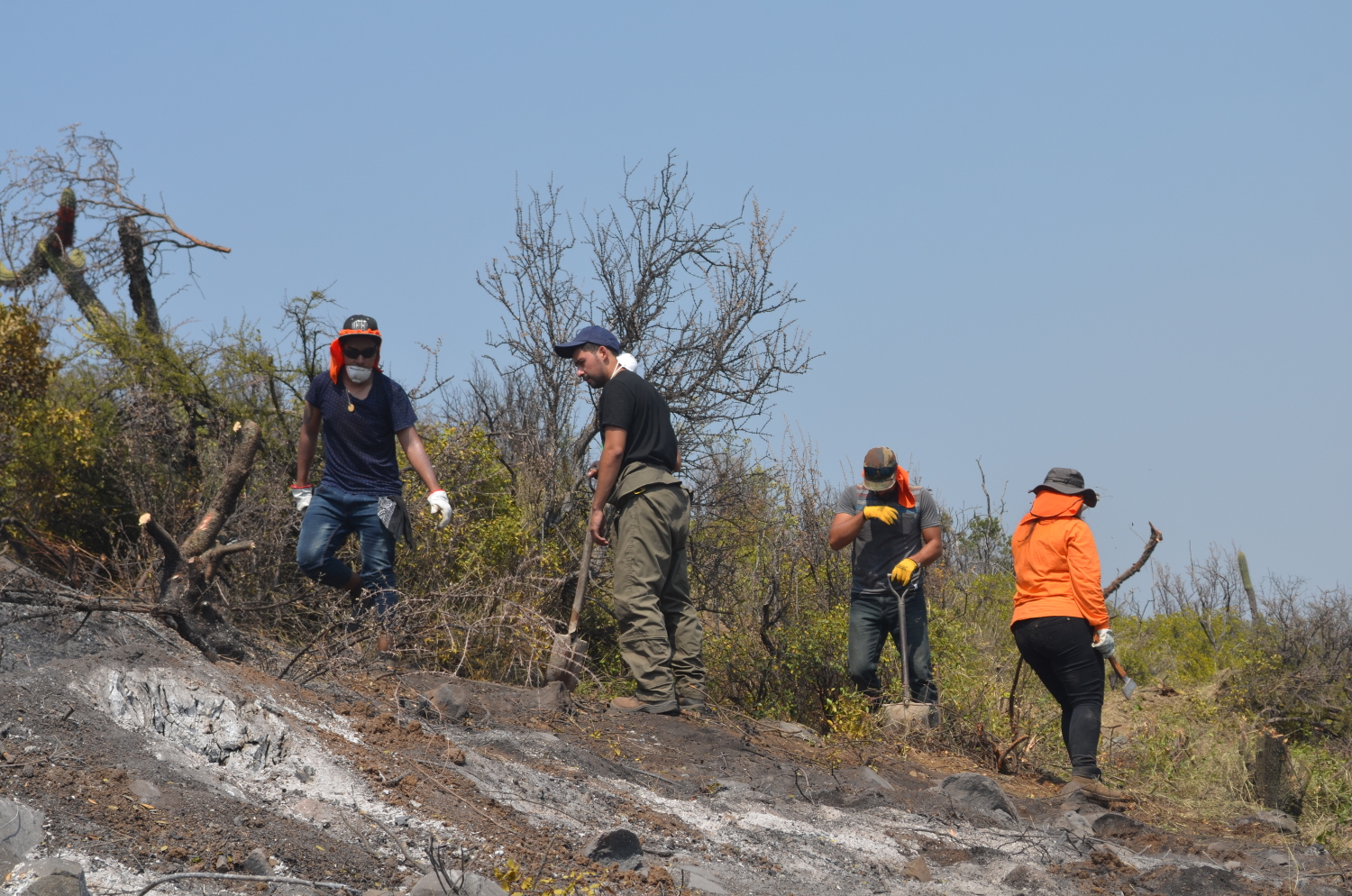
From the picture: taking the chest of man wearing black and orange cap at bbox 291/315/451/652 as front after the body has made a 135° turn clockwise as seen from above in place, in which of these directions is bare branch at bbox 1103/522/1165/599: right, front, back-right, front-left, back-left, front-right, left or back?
back-right

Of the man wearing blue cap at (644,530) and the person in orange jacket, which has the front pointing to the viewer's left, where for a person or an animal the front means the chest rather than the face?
the man wearing blue cap

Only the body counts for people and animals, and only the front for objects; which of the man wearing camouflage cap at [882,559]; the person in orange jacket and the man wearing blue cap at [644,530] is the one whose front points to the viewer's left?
the man wearing blue cap at [644,530]

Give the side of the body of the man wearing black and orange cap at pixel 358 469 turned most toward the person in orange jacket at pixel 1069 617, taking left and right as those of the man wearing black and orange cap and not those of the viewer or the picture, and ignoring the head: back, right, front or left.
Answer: left

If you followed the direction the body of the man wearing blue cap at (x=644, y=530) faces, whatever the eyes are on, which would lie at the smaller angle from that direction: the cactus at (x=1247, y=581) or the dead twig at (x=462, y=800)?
the dead twig

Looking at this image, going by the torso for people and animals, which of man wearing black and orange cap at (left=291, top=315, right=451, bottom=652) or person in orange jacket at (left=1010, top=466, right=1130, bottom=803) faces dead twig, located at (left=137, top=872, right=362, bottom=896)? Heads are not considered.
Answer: the man wearing black and orange cap

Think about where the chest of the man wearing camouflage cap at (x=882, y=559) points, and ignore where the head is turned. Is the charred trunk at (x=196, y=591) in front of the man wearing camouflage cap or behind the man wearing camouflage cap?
in front

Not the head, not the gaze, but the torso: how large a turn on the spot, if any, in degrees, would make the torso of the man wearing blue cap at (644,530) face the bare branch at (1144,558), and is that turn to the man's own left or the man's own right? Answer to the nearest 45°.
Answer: approximately 180°

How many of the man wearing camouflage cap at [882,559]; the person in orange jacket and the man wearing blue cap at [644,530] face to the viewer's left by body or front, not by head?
1

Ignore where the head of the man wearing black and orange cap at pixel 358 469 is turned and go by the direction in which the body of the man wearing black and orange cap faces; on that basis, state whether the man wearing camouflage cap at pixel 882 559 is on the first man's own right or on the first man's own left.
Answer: on the first man's own left

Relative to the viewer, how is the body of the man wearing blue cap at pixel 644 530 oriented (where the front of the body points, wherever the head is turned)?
to the viewer's left

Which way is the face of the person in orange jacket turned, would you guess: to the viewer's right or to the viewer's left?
to the viewer's right

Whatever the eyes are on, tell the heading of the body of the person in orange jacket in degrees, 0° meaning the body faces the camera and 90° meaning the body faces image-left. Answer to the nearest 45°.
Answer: approximately 225°
